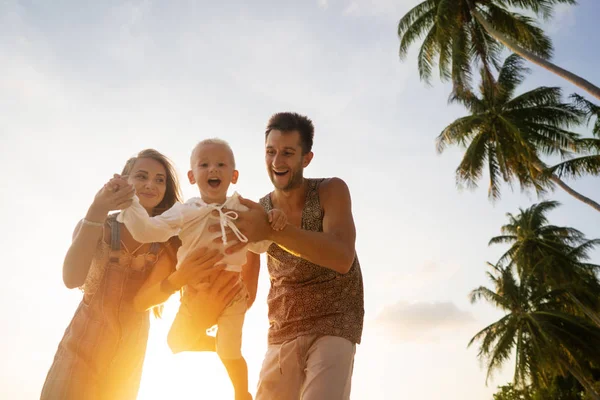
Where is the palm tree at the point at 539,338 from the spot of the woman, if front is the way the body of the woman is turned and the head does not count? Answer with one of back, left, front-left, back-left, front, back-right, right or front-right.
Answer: left

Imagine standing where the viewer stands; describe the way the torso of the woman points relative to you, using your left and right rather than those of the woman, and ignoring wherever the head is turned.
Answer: facing the viewer and to the right of the viewer

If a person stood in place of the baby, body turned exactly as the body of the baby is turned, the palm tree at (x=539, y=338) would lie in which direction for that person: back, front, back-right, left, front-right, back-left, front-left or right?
back-left

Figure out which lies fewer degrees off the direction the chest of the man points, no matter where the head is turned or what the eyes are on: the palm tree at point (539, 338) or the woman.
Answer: the woman

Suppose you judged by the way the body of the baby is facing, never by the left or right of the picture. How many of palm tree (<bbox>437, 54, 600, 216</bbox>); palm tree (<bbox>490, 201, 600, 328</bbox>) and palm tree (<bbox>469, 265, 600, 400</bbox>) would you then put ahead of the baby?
0

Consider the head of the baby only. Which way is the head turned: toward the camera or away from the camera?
toward the camera

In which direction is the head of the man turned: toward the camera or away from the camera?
toward the camera

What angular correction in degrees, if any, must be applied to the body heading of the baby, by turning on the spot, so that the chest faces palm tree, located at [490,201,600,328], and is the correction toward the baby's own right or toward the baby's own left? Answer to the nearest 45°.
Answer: approximately 135° to the baby's own left

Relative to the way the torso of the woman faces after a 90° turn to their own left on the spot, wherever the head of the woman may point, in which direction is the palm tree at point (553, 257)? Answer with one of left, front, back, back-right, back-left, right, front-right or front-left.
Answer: front

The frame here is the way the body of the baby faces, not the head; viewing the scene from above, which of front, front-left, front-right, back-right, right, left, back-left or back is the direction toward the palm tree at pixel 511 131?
back-left

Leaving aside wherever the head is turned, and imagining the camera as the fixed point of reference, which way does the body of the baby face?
toward the camera

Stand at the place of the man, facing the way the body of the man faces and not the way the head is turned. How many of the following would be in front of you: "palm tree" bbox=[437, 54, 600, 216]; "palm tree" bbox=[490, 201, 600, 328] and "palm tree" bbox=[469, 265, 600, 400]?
0

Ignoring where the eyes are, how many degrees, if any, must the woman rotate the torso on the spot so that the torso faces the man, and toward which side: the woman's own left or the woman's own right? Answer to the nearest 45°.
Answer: approximately 45° to the woman's own left
